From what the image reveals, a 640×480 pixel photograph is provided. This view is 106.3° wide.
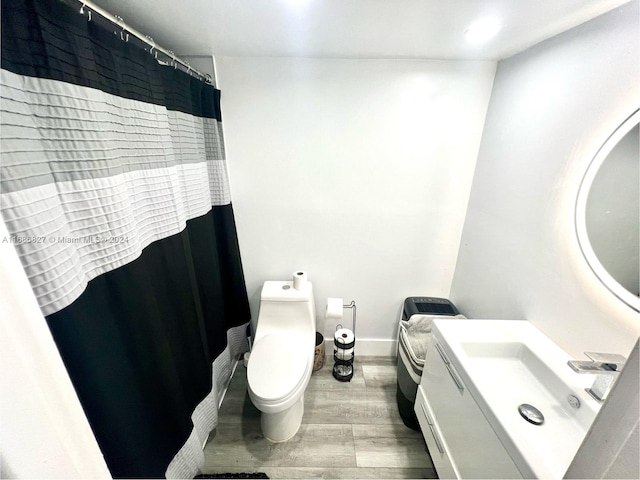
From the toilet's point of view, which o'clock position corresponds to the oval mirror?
The oval mirror is roughly at 10 o'clock from the toilet.

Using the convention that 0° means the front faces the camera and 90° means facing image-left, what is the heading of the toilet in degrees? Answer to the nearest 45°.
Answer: approximately 0°

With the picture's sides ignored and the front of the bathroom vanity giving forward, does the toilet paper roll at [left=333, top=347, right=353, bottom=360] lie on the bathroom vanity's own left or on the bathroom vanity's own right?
on the bathroom vanity's own right

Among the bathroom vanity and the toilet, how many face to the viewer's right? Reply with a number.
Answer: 0

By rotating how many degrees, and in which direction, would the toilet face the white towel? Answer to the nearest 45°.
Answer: approximately 90° to its left

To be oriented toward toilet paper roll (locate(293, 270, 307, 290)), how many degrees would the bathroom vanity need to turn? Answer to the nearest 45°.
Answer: approximately 45° to its right

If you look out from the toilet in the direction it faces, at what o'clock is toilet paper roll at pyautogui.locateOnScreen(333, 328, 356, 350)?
The toilet paper roll is roughly at 8 o'clock from the toilet.

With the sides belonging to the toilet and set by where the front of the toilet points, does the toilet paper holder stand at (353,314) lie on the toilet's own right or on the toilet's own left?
on the toilet's own left

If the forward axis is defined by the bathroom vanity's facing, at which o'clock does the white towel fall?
The white towel is roughly at 3 o'clock from the bathroom vanity.

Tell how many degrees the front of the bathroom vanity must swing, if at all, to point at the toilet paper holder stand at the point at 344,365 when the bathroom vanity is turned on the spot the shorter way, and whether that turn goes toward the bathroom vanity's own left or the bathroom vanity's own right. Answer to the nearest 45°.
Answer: approximately 45° to the bathroom vanity's own right

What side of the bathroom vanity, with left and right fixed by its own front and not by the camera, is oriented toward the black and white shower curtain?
front

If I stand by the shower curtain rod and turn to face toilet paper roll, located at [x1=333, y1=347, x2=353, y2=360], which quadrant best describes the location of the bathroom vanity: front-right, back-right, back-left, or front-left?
front-right

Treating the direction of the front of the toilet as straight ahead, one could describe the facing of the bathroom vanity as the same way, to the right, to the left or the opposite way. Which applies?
to the right

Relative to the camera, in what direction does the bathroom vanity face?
facing the viewer and to the left of the viewer

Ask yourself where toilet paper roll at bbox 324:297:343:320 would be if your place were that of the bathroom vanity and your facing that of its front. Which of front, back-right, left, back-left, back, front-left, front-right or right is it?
front-right
